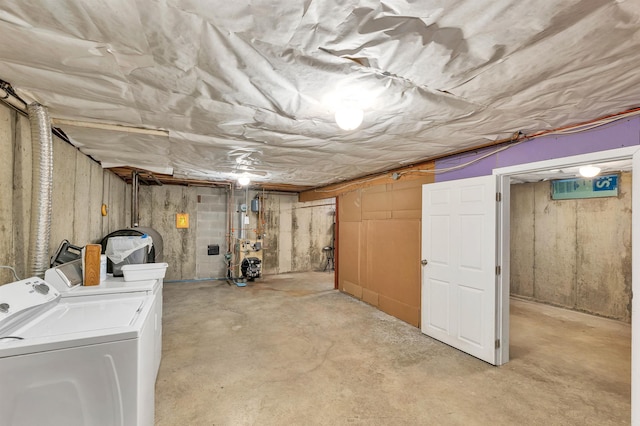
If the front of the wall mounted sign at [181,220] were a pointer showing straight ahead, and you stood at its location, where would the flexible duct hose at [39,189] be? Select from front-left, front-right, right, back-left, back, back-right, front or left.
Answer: front

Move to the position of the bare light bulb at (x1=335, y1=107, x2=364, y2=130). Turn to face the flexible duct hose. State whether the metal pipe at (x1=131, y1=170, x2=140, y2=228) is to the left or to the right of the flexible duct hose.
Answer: right

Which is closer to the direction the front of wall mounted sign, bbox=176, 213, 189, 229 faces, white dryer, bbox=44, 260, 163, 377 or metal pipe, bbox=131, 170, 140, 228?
the white dryer

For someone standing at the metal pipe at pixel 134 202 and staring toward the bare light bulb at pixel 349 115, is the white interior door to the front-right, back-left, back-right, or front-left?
front-left

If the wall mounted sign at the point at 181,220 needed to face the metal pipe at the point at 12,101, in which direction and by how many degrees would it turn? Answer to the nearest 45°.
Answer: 0° — it already faces it

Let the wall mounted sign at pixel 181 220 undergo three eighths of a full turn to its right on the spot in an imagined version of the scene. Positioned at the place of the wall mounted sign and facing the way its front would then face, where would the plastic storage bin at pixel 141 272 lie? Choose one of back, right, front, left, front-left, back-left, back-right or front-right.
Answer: back-left

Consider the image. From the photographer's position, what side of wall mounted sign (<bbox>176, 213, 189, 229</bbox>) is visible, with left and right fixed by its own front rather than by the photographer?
front

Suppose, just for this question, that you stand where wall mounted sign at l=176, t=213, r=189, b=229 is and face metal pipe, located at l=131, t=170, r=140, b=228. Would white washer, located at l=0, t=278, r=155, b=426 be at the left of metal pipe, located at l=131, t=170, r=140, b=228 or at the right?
left

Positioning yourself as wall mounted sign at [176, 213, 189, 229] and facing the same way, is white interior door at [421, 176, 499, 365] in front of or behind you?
in front

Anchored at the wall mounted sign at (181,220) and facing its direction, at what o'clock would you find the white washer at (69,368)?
The white washer is roughly at 12 o'clock from the wall mounted sign.

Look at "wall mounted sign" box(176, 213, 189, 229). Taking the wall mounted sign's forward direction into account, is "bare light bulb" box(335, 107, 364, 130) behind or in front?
in front

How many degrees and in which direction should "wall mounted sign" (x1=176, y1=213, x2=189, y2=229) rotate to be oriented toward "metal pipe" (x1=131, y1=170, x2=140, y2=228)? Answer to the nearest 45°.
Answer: approximately 45° to its right
